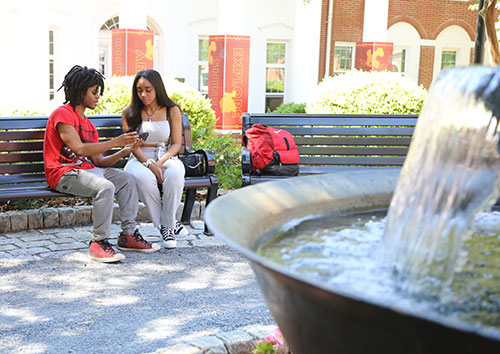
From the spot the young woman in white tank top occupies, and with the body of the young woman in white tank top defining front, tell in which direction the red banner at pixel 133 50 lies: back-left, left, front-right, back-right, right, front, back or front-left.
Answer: back

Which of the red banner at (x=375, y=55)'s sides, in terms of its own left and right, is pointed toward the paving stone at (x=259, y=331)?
front

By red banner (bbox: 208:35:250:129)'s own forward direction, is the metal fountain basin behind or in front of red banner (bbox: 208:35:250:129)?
in front

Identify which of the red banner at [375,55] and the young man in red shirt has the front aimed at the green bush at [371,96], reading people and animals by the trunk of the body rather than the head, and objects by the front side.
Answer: the red banner

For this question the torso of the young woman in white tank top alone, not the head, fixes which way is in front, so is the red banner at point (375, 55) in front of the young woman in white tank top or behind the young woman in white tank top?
behind

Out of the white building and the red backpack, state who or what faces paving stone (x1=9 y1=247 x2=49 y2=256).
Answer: the white building

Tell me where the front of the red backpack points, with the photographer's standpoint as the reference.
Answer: facing the viewer and to the right of the viewer

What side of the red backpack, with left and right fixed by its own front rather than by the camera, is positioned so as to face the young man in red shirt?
right

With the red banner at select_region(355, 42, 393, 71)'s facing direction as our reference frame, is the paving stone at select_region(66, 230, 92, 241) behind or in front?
in front

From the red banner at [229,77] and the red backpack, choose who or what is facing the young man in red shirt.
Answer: the red banner

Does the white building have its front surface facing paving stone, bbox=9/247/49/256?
yes

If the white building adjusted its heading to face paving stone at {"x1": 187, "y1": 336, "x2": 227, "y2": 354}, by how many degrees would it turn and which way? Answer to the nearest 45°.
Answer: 0° — it already faces it

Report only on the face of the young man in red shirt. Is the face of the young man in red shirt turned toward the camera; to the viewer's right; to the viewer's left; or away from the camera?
to the viewer's right

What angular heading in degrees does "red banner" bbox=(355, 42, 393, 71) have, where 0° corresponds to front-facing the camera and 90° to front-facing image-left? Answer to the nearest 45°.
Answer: approximately 0°

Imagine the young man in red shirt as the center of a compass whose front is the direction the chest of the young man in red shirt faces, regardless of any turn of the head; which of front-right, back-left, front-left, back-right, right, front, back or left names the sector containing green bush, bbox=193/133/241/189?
left

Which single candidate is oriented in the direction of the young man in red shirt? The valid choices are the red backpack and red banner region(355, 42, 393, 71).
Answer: the red banner

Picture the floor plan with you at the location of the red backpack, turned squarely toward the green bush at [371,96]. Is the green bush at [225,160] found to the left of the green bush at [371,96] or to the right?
left

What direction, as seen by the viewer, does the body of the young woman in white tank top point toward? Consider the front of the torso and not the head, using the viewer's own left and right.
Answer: facing the viewer

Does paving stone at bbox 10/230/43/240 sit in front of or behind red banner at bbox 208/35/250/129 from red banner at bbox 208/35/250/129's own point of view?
in front
